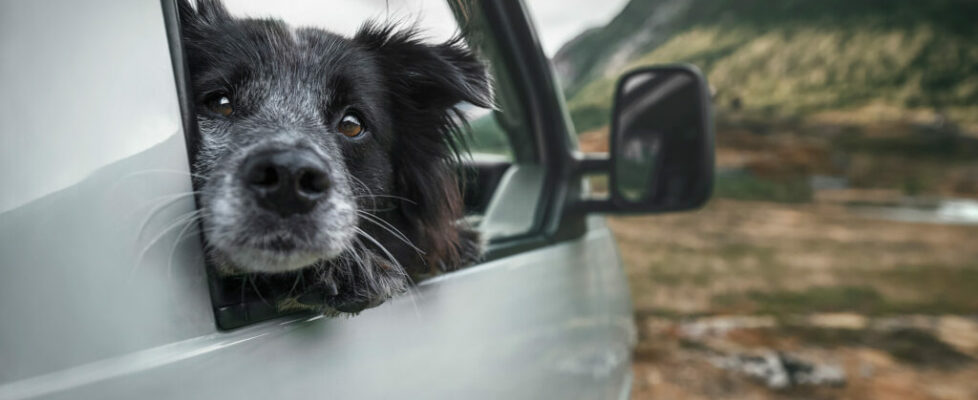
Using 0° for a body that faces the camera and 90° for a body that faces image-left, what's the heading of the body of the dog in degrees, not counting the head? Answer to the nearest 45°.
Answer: approximately 0°

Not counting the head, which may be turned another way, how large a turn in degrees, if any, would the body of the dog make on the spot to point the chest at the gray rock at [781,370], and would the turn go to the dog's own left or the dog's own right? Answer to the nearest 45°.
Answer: approximately 135° to the dog's own left
